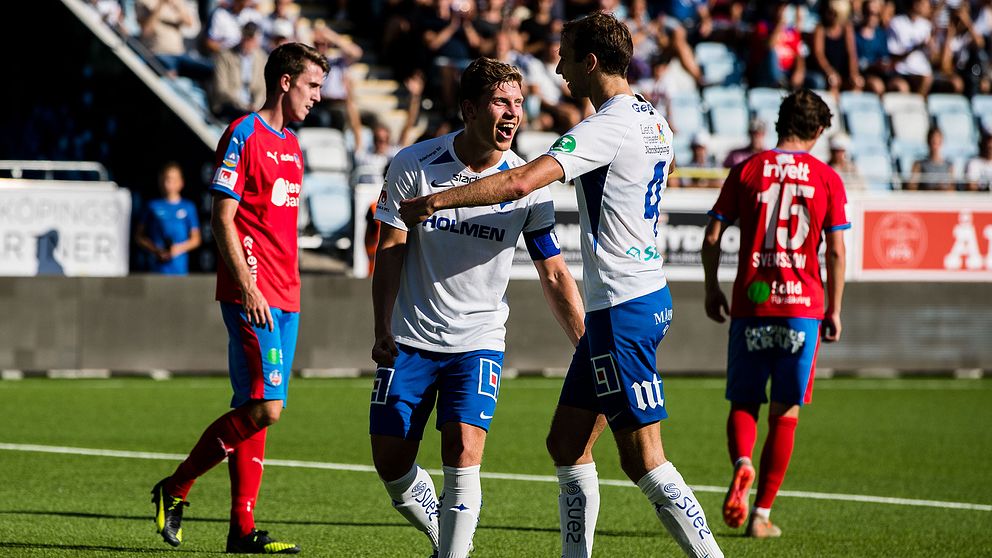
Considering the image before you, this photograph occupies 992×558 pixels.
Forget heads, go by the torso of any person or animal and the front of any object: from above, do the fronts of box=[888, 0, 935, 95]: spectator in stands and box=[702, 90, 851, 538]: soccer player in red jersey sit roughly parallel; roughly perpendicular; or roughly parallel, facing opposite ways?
roughly parallel, facing opposite ways

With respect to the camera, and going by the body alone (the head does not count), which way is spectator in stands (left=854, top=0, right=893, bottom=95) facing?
toward the camera

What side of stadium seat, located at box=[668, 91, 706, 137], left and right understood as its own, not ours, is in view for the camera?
front

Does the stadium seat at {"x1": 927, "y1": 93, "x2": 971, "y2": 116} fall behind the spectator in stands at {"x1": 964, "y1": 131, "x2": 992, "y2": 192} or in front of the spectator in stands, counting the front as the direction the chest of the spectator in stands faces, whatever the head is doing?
behind

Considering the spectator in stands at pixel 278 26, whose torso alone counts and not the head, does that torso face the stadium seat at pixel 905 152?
no

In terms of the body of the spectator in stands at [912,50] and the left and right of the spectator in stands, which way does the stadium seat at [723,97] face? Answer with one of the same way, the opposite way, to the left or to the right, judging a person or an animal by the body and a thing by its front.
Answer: the same way

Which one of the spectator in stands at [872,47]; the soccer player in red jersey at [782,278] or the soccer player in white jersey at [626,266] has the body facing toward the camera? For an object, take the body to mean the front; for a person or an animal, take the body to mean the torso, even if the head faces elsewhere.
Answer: the spectator in stands

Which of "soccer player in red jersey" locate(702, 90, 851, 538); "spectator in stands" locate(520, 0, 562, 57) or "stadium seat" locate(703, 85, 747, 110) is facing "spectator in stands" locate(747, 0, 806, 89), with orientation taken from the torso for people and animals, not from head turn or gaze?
the soccer player in red jersey

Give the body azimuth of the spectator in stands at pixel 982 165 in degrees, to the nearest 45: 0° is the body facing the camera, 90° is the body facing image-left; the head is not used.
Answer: approximately 0°

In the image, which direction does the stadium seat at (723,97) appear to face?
toward the camera

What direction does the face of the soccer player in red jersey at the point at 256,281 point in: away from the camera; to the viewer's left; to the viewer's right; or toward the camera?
to the viewer's right

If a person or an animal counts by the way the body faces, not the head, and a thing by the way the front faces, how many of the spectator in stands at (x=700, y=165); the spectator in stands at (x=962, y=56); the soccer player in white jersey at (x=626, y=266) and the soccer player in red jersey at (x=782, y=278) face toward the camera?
2

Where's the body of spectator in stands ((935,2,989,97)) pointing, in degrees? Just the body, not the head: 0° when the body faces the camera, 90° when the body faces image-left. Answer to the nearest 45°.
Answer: approximately 0°

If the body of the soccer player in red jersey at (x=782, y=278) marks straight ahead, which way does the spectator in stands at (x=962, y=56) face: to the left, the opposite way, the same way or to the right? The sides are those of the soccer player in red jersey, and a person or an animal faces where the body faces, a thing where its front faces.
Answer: the opposite way

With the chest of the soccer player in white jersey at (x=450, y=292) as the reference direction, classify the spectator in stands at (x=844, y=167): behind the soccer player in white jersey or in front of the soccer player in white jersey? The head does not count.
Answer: behind

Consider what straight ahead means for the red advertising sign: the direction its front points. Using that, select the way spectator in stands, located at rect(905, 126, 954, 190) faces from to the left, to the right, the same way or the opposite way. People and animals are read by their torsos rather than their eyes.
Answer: the same way
